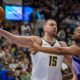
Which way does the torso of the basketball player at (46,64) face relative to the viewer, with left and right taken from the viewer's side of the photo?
facing the viewer and to the right of the viewer

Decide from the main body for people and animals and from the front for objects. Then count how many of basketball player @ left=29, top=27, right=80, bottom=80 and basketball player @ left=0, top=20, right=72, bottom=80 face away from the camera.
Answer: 0
